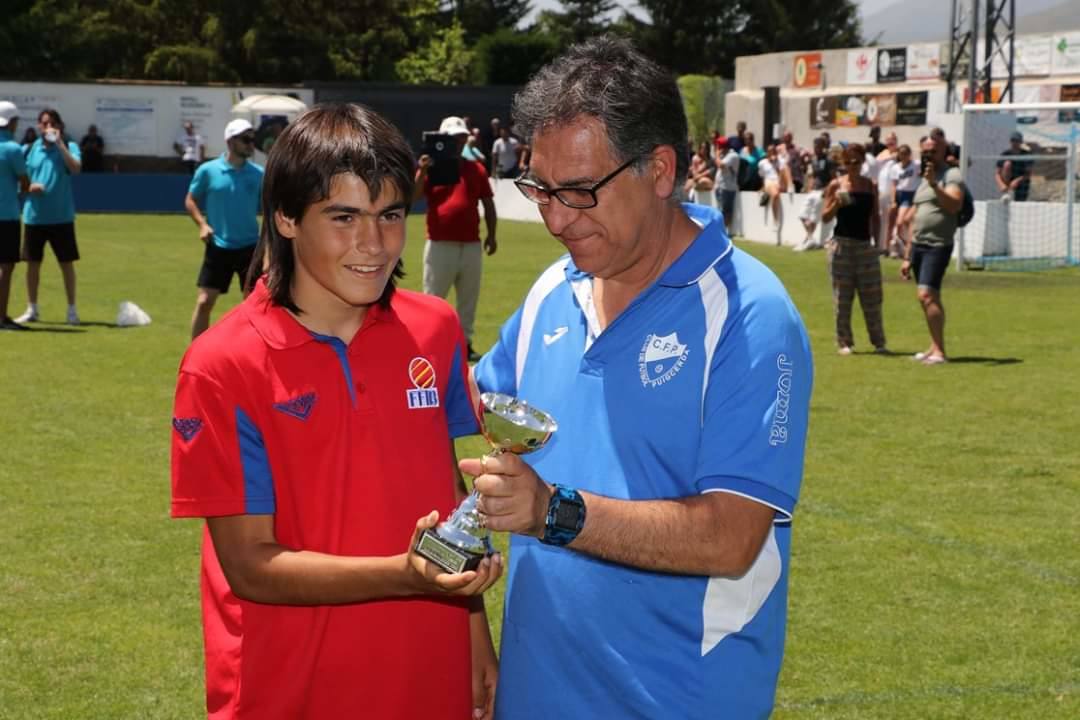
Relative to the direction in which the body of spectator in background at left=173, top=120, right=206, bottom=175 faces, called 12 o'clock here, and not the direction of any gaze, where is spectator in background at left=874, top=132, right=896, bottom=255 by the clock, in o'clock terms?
spectator in background at left=874, top=132, right=896, bottom=255 is roughly at 11 o'clock from spectator in background at left=173, top=120, right=206, bottom=175.

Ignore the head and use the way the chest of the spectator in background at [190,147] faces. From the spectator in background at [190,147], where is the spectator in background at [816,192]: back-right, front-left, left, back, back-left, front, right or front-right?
front-left

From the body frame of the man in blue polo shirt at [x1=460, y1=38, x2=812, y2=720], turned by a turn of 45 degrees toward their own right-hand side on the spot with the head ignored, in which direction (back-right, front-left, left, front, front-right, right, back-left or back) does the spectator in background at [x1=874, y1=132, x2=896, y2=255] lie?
right

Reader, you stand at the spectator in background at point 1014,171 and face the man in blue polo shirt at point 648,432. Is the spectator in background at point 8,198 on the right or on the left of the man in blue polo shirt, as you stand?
right

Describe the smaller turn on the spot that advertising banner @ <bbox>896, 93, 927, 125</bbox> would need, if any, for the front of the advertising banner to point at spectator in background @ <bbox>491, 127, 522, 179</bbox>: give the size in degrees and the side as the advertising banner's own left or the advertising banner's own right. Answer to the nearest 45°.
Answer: approximately 45° to the advertising banner's own right

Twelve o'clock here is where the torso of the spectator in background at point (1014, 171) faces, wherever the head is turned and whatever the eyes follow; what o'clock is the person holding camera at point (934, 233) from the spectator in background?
The person holding camera is roughly at 12 o'clock from the spectator in background.

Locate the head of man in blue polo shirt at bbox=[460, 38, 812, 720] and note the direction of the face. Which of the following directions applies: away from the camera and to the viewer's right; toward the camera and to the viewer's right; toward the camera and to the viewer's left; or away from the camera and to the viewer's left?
toward the camera and to the viewer's left

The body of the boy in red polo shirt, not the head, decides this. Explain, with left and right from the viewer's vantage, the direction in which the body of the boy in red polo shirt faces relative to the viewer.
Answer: facing the viewer and to the right of the viewer

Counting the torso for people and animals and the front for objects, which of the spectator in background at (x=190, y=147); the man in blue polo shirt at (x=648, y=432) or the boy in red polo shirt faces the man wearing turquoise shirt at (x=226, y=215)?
the spectator in background

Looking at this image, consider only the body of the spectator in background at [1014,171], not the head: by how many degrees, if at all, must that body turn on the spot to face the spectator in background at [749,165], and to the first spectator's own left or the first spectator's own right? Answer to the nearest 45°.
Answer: approximately 135° to the first spectator's own right

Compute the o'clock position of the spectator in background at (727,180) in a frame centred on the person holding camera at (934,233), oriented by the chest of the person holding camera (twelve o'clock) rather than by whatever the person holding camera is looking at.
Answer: The spectator in background is roughly at 4 o'clock from the person holding camera.

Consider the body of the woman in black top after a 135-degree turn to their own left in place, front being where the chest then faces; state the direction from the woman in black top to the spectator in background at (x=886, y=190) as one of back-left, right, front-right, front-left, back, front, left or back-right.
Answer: front-left

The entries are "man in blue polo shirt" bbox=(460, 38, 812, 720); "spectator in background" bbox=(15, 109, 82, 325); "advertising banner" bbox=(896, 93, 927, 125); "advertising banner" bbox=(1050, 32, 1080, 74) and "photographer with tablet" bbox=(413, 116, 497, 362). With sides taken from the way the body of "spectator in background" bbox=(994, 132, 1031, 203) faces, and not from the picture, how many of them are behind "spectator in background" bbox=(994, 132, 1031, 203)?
2

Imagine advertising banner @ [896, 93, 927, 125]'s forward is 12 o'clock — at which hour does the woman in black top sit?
The woman in black top is roughly at 12 o'clock from the advertising banner.
